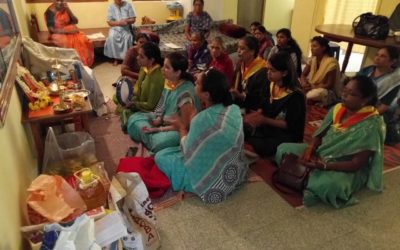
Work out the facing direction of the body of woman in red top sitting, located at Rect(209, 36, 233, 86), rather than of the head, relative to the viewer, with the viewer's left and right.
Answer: facing the viewer and to the left of the viewer

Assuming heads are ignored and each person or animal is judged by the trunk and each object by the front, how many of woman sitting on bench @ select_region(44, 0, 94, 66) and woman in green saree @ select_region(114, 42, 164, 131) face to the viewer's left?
1

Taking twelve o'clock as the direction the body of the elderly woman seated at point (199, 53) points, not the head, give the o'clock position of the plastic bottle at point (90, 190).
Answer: The plastic bottle is roughly at 11 o'clock from the elderly woman seated.

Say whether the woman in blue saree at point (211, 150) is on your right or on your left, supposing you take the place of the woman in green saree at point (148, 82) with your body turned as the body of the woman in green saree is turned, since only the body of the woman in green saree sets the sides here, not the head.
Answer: on your left

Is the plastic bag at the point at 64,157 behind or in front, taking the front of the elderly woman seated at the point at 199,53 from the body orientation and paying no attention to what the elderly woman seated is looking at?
in front

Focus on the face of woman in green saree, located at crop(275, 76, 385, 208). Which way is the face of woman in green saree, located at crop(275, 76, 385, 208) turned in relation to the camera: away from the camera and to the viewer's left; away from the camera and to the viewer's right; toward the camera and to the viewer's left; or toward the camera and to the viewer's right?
toward the camera and to the viewer's left

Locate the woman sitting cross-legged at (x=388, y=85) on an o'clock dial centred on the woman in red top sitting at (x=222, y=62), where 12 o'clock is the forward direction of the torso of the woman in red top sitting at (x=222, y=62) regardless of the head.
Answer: the woman sitting cross-legged at (x=388, y=85) is roughly at 8 o'clock from the woman in red top sitting at (x=222, y=62).

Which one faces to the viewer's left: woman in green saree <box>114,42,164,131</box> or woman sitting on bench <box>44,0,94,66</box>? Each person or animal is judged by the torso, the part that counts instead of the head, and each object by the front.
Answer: the woman in green saree

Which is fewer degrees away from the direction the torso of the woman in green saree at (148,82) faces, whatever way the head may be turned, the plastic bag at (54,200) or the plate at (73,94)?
the plate

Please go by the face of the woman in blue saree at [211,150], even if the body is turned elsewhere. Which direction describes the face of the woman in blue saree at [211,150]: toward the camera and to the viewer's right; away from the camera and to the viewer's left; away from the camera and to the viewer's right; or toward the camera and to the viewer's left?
away from the camera and to the viewer's left

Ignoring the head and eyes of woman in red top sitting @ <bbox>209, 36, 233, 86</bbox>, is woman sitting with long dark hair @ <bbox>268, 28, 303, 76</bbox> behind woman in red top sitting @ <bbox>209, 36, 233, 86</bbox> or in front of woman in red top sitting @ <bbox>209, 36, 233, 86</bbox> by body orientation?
behind

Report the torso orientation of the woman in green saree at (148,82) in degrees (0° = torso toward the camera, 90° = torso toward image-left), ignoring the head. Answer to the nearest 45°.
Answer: approximately 90°

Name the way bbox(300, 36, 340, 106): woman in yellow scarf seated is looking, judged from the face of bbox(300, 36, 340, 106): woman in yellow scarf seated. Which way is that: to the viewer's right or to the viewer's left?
to the viewer's left

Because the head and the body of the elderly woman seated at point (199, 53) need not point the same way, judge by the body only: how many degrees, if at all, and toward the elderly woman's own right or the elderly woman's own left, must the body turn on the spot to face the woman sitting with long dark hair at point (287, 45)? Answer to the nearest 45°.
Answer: approximately 135° to the elderly woman's own left
